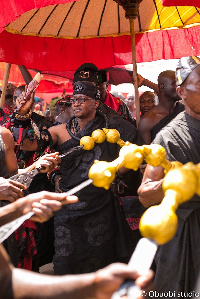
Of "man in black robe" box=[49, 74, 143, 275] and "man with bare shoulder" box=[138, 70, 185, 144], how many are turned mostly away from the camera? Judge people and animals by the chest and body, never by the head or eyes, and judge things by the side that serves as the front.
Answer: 0

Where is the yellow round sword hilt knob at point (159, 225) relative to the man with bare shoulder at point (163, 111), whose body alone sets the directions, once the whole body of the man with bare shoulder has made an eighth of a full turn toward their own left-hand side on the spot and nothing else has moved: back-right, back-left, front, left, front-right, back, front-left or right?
right

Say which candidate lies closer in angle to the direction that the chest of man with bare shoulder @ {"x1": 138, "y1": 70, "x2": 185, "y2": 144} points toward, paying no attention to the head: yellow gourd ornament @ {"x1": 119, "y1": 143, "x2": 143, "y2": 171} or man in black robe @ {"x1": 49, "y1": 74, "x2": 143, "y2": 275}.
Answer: the yellow gourd ornament

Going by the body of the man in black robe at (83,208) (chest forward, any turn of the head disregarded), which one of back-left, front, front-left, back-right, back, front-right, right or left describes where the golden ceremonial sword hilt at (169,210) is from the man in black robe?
front-left

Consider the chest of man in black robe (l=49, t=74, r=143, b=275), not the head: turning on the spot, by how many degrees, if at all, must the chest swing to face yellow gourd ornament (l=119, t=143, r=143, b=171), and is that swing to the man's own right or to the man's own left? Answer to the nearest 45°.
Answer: approximately 45° to the man's own left

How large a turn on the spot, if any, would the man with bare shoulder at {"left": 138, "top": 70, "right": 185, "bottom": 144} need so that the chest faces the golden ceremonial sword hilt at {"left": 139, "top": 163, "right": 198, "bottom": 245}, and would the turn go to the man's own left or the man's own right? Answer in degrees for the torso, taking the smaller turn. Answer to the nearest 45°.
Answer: approximately 45° to the man's own right

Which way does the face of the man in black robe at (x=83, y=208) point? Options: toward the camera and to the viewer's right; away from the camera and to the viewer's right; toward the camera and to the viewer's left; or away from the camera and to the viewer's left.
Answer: toward the camera and to the viewer's left

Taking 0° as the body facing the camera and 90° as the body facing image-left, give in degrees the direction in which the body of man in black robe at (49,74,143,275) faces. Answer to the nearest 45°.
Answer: approximately 45°

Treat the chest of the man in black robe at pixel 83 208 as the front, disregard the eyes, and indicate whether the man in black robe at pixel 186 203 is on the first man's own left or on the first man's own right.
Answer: on the first man's own left
